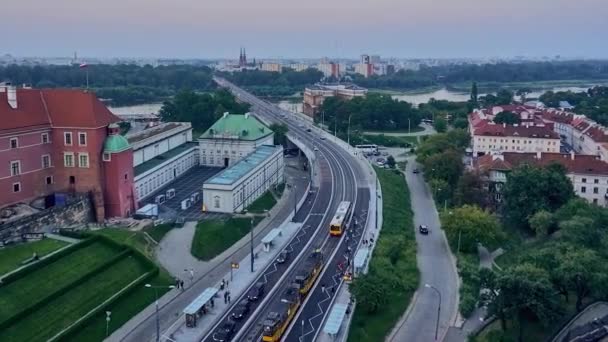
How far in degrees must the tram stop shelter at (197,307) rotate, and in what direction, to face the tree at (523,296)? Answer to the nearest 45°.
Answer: approximately 45° to its left

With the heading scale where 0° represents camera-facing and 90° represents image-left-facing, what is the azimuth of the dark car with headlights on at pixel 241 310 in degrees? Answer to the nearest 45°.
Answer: approximately 45°

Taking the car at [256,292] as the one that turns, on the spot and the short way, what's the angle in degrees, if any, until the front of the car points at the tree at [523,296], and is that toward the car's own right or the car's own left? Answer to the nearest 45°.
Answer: approximately 90° to the car's own left

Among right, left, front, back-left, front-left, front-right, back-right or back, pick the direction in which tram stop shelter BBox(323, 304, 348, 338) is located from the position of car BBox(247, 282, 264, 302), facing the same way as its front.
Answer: left

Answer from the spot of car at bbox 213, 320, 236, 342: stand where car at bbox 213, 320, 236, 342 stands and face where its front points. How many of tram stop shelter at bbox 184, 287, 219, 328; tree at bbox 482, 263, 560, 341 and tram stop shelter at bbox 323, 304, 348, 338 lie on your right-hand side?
1

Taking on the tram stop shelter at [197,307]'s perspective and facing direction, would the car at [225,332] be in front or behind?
in front

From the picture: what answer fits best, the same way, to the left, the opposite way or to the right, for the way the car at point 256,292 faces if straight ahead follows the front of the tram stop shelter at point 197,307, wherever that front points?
to the right

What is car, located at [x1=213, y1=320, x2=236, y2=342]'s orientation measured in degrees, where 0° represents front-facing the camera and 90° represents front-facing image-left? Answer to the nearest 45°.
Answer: approximately 45°

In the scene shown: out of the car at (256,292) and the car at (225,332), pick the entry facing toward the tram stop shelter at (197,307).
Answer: the car at (256,292)

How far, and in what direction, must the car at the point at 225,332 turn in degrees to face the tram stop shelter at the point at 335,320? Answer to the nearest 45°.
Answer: approximately 135° to its left

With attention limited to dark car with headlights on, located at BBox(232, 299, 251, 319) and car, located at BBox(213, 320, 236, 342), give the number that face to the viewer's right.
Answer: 0

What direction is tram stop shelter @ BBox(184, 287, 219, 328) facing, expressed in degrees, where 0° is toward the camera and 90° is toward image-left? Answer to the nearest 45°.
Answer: approximately 315°
